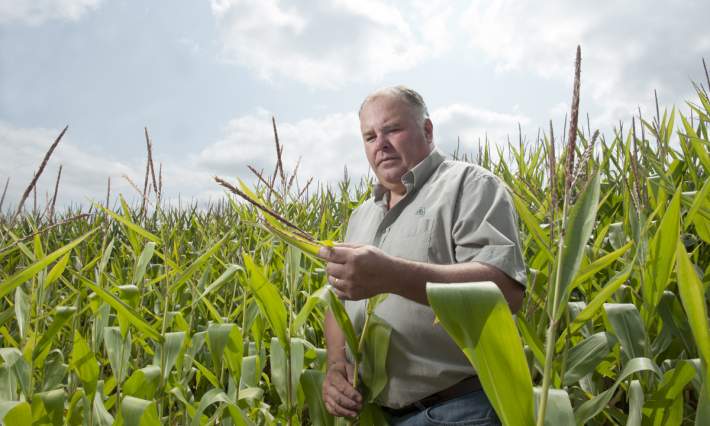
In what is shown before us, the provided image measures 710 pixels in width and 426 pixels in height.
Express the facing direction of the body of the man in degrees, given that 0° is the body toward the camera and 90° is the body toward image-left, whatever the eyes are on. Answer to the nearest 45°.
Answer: approximately 45°
